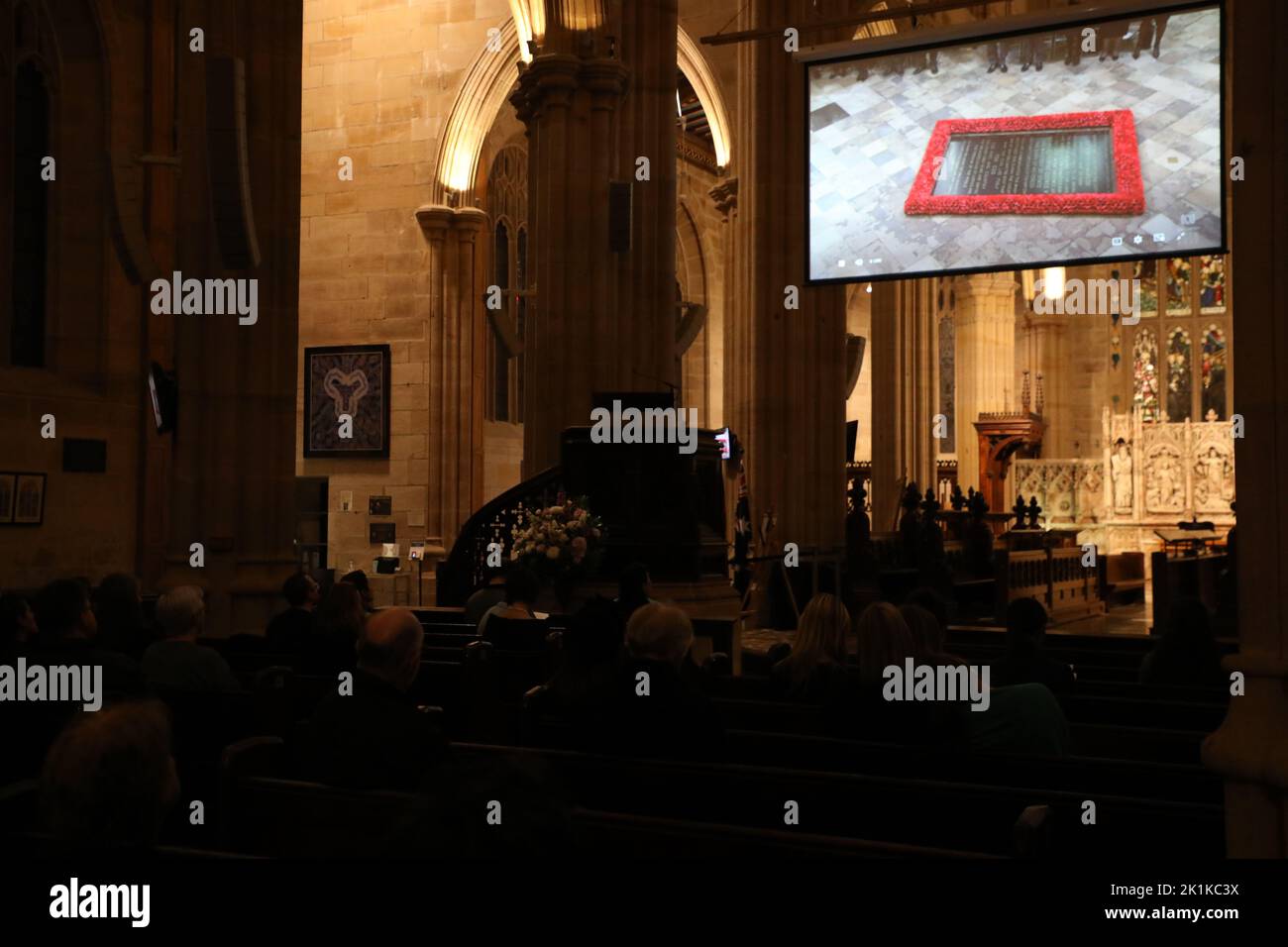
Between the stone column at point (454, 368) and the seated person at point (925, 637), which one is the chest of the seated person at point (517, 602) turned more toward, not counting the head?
the stone column

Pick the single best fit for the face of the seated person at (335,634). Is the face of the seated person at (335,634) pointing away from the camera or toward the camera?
away from the camera

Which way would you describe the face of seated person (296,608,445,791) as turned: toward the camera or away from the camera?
away from the camera

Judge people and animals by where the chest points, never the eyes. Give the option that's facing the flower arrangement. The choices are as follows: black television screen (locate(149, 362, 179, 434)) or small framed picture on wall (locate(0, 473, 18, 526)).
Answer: the small framed picture on wall

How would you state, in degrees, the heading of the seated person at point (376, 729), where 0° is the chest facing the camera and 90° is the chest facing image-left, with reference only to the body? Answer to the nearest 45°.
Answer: approximately 225°

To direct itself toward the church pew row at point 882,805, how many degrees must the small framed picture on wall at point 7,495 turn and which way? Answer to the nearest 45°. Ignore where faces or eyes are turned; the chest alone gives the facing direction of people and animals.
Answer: approximately 45° to its right

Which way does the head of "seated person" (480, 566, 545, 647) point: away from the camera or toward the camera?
away from the camera

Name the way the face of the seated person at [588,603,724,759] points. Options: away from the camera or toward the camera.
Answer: away from the camera

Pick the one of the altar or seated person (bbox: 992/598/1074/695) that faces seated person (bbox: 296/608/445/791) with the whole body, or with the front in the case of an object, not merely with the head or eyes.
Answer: the altar

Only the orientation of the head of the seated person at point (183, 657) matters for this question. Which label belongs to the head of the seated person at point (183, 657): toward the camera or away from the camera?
away from the camera

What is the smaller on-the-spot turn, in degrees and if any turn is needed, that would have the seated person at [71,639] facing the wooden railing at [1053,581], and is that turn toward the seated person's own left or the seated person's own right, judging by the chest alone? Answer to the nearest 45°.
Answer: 0° — they already face it

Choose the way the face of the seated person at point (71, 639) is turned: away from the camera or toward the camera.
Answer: away from the camera
